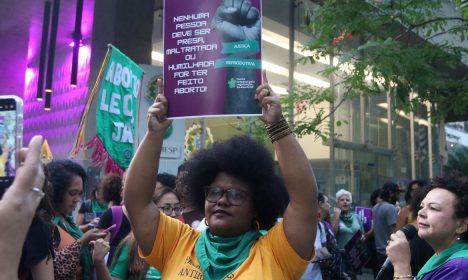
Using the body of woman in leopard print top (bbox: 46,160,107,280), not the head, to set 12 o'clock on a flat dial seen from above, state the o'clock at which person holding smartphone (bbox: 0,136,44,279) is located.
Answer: The person holding smartphone is roughly at 3 o'clock from the woman in leopard print top.

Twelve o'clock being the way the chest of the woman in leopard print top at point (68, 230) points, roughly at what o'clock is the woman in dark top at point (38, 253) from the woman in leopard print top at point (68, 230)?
the woman in dark top at point (38, 253) is roughly at 3 o'clock from the woman in leopard print top at point (68, 230).

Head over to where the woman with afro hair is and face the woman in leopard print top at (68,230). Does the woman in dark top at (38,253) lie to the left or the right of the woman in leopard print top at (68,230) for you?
left
